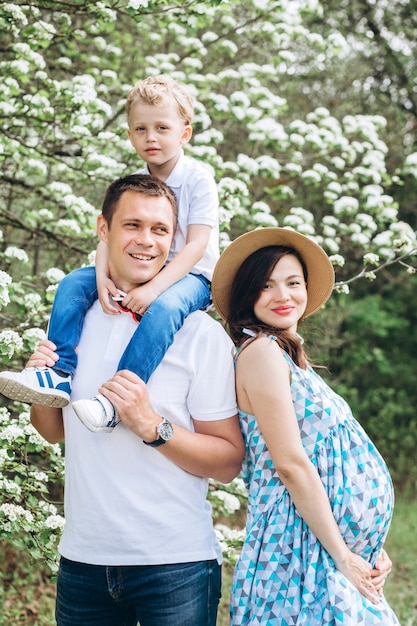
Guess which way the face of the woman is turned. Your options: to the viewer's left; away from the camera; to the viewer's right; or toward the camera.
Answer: toward the camera

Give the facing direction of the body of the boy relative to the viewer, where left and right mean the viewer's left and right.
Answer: facing the viewer and to the left of the viewer

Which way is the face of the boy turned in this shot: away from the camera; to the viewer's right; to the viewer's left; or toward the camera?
toward the camera
